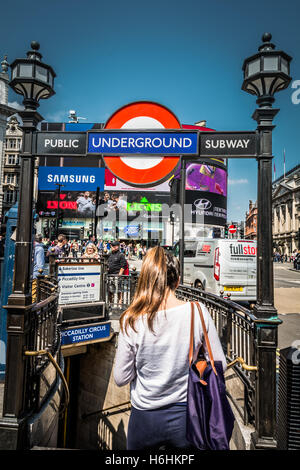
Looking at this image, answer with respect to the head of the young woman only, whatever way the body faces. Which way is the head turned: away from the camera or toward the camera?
away from the camera

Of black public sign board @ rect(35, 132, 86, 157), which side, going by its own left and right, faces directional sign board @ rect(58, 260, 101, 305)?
back

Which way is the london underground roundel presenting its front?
toward the camera

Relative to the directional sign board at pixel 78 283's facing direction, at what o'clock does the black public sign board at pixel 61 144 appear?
the black public sign board at pixel 61 144 is roughly at 12 o'clock from the directional sign board at pixel 78 283.

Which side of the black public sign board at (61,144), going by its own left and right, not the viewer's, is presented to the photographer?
front

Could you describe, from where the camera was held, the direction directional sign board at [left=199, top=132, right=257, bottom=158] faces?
facing the viewer

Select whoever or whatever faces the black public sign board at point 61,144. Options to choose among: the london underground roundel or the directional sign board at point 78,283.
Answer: the directional sign board at point 78,283

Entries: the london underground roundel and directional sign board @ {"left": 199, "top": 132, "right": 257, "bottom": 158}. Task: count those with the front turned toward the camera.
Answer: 2

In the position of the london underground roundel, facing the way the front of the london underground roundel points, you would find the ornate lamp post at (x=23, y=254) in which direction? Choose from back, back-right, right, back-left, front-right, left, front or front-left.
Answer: right

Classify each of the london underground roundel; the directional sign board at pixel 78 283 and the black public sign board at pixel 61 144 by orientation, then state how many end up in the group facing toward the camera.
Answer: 3
